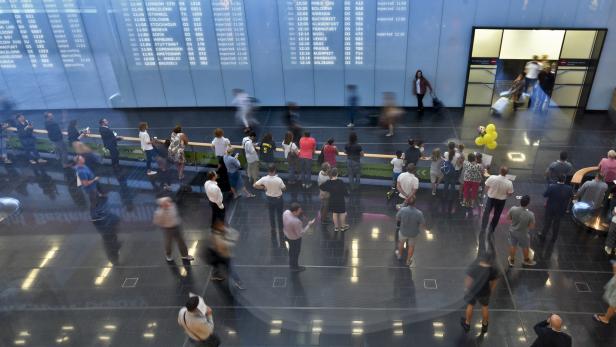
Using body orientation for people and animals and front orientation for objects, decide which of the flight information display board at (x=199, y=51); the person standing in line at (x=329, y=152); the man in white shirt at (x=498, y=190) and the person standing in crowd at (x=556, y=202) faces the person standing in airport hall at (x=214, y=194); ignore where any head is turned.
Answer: the flight information display board

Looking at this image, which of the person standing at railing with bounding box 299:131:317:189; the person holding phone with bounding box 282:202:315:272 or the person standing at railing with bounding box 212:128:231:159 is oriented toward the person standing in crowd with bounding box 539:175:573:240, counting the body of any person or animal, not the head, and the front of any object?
the person holding phone

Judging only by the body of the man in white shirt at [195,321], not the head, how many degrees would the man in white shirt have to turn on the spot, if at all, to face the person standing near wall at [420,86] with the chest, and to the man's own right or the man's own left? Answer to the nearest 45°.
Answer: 0° — they already face them

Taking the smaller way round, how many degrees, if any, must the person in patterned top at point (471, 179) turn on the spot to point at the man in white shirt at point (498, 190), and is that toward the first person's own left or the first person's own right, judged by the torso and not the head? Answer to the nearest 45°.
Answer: approximately 135° to the first person's own right

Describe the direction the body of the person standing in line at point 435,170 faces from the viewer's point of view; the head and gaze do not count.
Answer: away from the camera

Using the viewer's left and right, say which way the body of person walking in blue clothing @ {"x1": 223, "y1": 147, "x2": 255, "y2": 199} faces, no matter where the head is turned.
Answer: facing away from the viewer and to the right of the viewer

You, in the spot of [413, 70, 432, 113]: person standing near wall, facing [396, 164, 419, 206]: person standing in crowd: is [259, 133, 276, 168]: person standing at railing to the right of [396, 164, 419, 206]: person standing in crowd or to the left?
right

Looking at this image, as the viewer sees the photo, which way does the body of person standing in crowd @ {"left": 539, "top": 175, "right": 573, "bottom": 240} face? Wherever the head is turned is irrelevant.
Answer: away from the camera

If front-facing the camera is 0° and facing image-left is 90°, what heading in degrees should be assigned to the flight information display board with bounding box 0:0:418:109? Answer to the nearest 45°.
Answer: approximately 0°

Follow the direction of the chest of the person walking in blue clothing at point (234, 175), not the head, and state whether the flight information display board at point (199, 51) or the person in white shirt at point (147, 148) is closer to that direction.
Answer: the flight information display board

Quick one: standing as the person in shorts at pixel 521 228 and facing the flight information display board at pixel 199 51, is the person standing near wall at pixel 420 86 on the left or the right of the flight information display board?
right

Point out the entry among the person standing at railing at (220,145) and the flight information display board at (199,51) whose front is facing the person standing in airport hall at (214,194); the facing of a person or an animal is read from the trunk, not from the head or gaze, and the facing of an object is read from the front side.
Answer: the flight information display board
